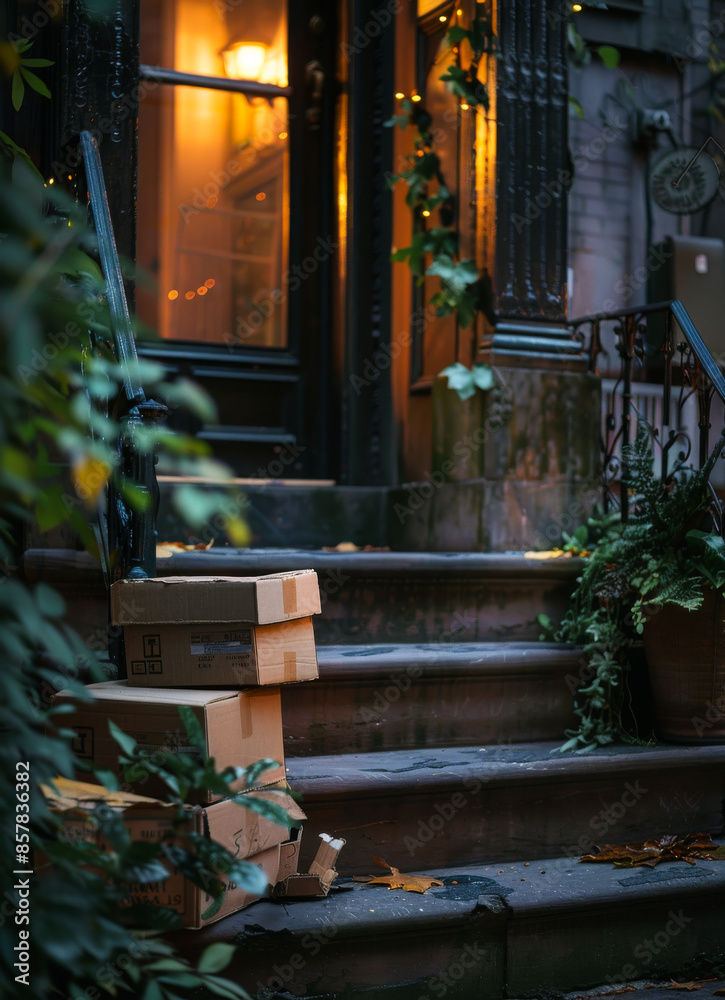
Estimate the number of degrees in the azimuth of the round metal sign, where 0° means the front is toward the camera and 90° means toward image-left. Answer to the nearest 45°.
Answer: approximately 0°

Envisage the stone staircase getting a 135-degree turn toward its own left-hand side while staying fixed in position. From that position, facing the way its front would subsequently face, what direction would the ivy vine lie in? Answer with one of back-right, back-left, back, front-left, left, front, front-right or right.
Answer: front-left

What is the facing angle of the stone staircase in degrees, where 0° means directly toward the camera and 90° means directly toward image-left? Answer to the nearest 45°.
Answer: approximately 0°

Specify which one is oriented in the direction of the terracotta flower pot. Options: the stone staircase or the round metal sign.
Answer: the round metal sign

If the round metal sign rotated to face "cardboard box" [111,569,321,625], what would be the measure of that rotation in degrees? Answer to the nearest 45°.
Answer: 0° — it already faces it

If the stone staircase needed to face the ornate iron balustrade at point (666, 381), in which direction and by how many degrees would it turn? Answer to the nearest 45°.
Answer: approximately 135° to its left

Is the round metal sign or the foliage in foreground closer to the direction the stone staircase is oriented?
the foliage in foreground

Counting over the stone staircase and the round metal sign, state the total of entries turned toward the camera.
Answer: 2
